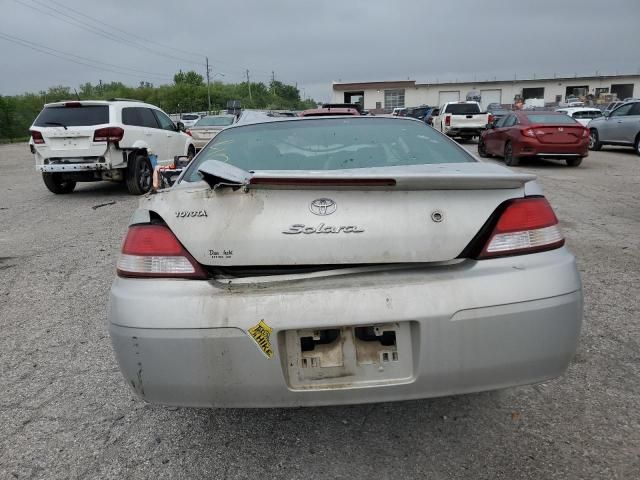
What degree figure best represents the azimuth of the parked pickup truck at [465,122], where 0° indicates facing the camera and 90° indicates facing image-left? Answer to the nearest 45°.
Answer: approximately 180°

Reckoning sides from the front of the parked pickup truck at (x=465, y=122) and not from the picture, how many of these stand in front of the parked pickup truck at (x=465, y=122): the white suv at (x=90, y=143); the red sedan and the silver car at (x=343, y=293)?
0

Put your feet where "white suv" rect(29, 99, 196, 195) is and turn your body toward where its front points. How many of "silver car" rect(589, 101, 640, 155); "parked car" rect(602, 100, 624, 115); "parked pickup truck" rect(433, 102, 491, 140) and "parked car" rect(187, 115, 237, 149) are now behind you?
0

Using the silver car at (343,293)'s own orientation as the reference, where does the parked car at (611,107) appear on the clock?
The parked car is roughly at 1 o'clock from the silver car.

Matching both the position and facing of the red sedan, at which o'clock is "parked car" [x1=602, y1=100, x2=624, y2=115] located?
The parked car is roughly at 2 o'clock from the red sedan.

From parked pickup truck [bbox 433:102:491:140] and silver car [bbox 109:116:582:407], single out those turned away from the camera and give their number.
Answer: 2

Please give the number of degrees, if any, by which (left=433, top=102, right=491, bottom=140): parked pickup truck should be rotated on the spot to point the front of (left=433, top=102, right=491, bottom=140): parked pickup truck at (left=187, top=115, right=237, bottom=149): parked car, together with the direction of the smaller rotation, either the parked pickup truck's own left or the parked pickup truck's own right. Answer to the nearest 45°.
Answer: approximately 135° to the parked pickup truck's own left

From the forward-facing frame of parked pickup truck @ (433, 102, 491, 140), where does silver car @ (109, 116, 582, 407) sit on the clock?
The silver car is roughly at 6 o'clock from the parked pickup truck.

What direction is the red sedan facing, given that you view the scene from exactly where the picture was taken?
facing away from the viewer and to the left of the viewer

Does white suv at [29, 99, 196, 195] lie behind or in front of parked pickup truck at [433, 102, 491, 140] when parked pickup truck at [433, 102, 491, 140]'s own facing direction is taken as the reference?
behind

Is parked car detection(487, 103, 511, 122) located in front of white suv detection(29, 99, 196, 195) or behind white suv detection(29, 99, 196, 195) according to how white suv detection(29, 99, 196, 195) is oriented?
in front

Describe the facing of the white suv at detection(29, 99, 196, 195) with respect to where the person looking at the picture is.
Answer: facing away from the viewer and to the right of the viewer

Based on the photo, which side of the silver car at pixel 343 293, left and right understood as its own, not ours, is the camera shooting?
back

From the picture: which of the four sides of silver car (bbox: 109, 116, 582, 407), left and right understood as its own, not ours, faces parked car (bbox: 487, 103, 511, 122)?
front

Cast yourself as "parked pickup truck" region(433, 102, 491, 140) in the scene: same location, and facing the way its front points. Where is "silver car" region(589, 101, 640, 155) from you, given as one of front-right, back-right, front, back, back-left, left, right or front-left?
back-right

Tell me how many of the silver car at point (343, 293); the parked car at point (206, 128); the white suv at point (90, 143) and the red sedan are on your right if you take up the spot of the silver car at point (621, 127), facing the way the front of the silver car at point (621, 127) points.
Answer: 0

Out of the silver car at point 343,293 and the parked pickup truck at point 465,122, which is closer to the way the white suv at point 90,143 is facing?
the parked pickup truck

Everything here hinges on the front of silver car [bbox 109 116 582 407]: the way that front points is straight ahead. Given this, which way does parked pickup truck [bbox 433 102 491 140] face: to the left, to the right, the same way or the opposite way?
the same way
